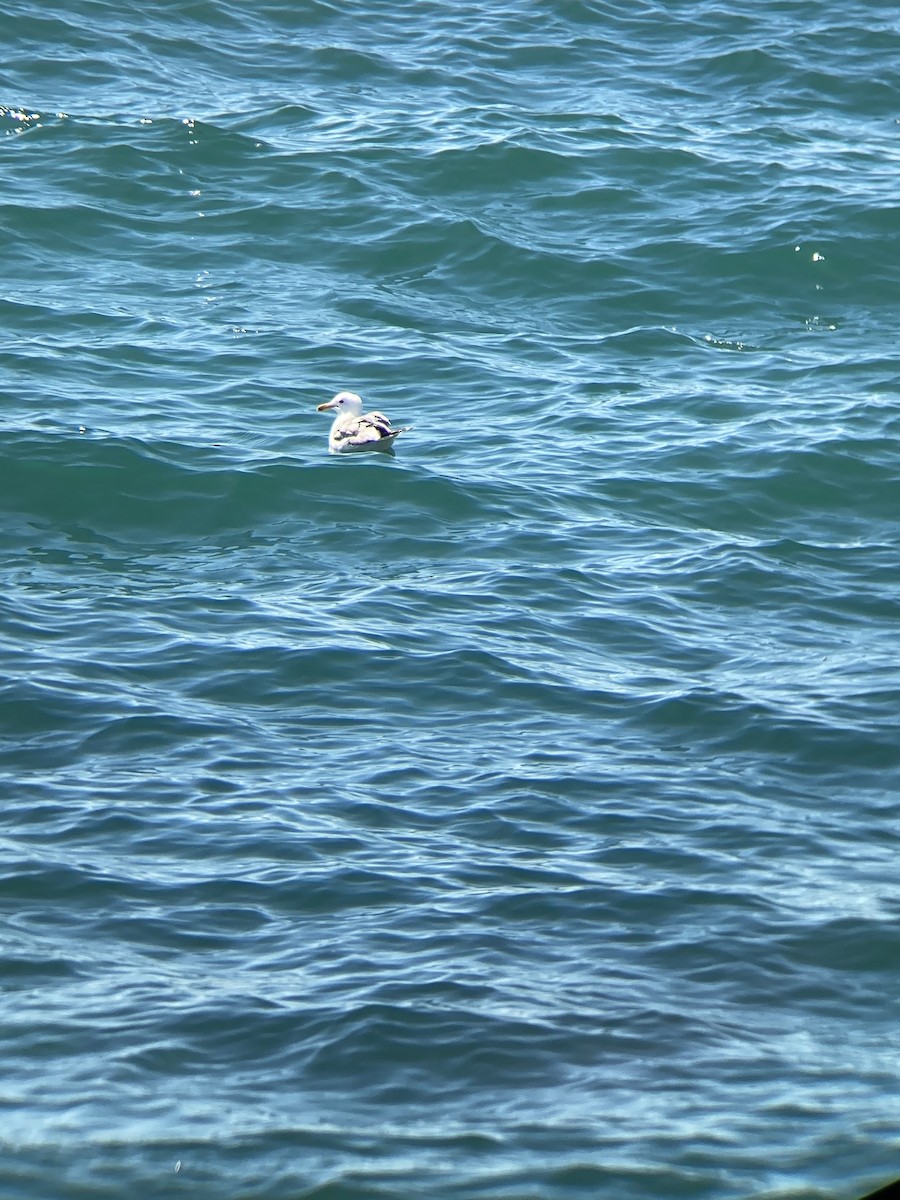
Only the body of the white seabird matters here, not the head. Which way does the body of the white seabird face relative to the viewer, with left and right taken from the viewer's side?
facing to the left of the viewer
